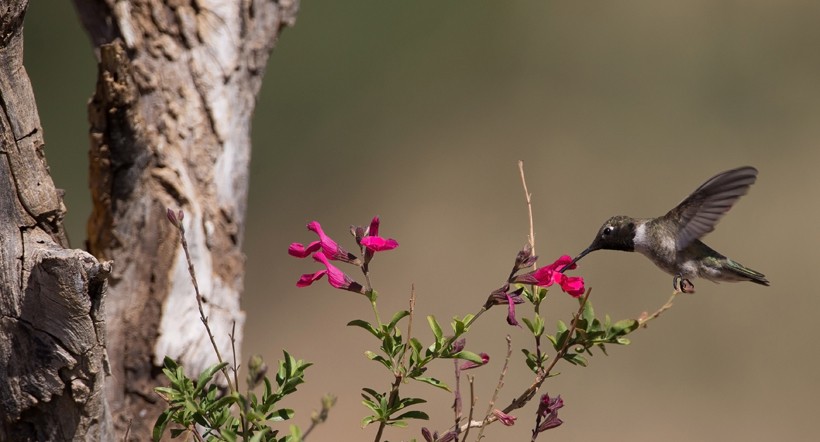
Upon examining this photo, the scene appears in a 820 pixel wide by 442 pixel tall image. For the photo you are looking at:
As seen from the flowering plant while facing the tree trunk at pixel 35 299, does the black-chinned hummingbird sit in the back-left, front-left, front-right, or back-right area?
back-right

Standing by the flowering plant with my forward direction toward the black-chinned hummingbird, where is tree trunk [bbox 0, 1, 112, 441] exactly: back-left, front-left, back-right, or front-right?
back-left

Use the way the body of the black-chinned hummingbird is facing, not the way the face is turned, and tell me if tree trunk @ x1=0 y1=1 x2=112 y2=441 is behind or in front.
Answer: in front

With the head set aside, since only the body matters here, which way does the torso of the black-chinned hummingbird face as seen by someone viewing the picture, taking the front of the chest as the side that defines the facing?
to the viewer's left

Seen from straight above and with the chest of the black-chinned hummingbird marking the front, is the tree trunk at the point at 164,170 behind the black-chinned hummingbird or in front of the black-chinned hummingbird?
in front

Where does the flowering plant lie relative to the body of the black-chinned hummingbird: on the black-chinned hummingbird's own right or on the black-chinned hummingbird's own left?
on the black-chinned hummingbird's own left
